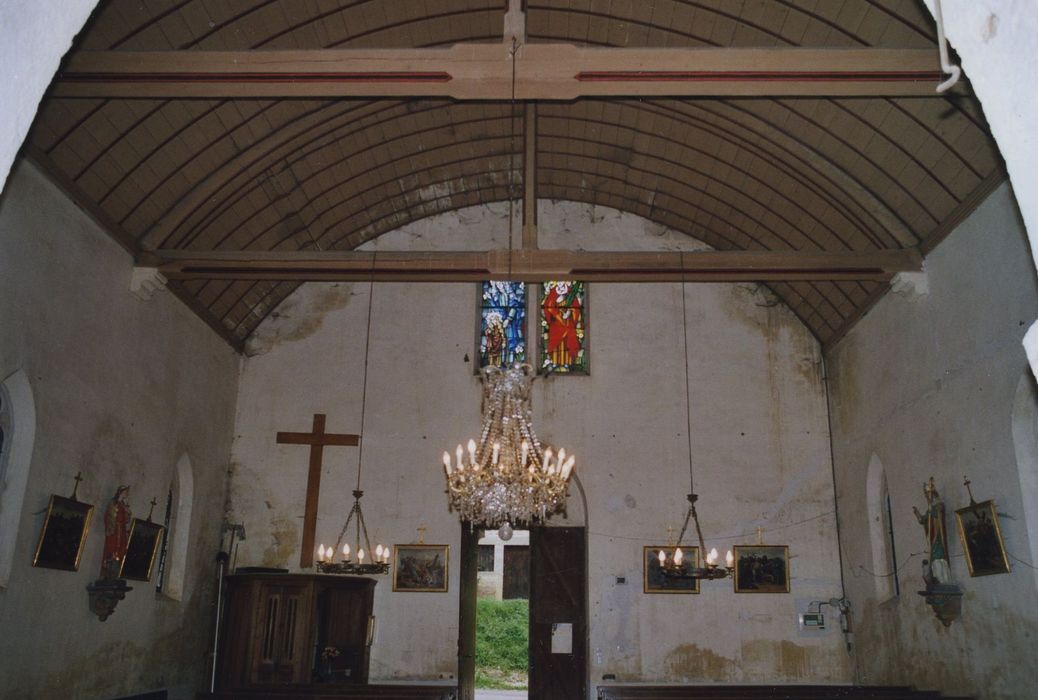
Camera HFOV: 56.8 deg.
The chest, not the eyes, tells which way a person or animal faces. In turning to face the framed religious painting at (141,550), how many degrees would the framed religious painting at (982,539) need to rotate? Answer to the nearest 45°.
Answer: approximately 45° to its right

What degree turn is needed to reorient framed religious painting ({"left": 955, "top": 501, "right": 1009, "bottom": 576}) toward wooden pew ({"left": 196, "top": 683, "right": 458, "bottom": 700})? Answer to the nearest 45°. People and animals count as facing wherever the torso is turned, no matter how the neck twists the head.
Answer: approximately 45° to its right

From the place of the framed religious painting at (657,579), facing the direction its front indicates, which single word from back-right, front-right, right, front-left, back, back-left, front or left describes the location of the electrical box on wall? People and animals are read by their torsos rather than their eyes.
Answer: left

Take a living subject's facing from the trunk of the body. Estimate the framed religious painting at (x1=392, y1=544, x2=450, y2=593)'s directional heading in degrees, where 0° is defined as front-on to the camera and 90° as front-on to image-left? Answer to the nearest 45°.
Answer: approximately 0°

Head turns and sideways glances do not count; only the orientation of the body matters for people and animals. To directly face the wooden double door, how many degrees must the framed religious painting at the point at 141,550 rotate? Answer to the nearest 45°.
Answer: approximately 45° to its left

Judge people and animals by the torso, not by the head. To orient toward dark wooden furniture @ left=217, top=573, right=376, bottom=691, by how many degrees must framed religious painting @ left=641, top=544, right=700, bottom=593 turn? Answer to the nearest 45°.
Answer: approximately 45° to its right

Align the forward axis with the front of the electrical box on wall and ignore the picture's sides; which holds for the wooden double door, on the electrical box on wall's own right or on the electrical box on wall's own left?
on the electrical box on wall's own right
